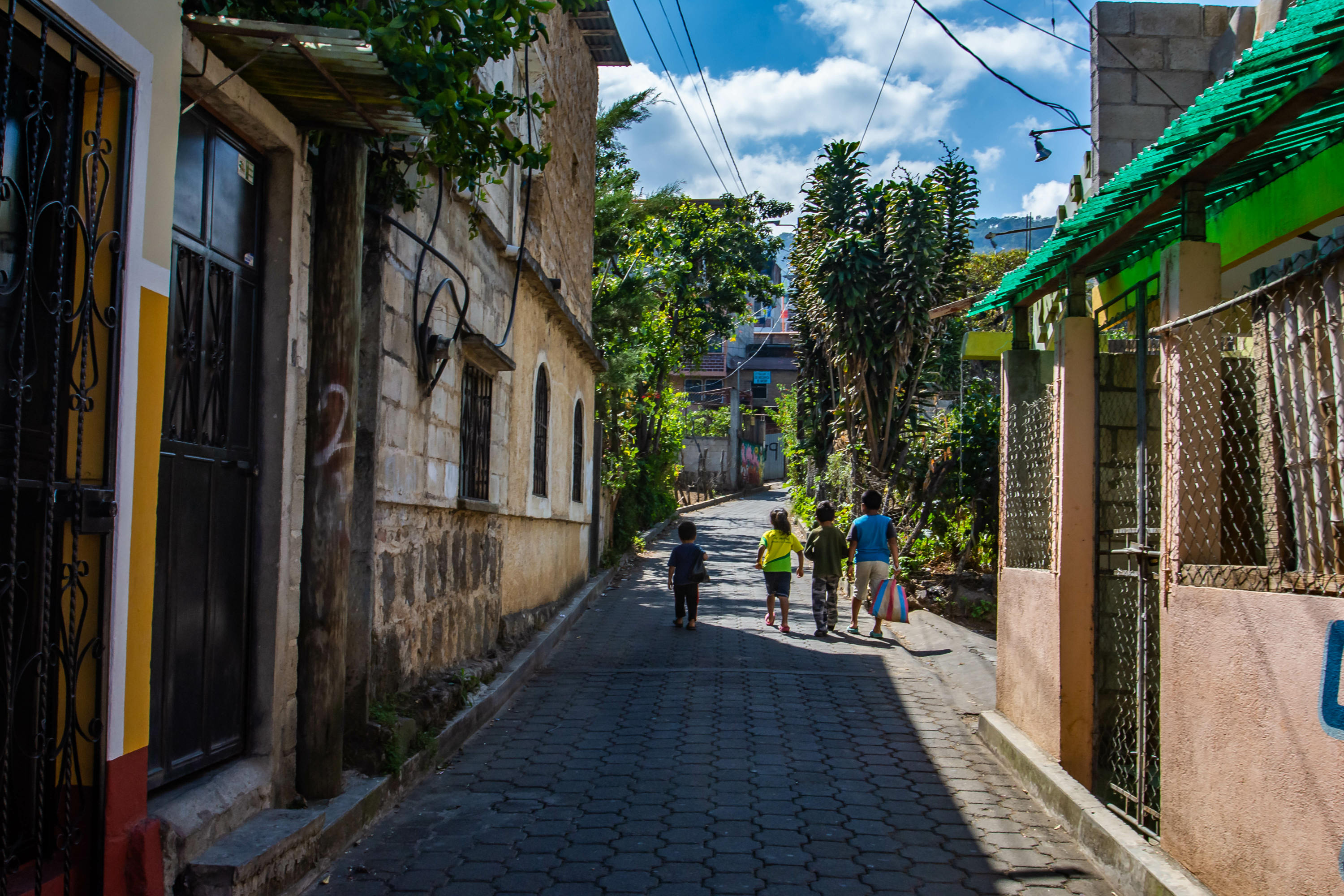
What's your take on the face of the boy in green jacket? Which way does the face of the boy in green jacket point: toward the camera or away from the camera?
away from the camera

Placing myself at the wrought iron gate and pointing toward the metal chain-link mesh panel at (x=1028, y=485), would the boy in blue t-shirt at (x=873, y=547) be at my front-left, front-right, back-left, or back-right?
front-left

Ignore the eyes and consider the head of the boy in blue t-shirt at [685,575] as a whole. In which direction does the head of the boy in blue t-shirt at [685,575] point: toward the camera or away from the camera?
away from the camera

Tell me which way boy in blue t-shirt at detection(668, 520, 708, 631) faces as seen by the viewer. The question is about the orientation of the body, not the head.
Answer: away from the camera

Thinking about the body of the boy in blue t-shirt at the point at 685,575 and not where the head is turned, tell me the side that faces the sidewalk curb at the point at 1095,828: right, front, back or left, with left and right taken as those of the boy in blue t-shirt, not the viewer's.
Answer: back

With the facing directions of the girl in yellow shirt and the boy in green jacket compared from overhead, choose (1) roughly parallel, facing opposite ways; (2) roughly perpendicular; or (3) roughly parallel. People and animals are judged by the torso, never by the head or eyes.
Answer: roughly parallel

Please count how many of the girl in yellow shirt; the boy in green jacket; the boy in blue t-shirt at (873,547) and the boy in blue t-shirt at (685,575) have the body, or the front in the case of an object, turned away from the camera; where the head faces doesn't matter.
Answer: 4

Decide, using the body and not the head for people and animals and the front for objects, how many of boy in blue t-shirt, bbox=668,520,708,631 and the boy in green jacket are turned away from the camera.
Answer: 2

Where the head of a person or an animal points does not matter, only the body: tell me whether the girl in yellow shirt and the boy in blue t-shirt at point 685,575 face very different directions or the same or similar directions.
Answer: same or similar directions

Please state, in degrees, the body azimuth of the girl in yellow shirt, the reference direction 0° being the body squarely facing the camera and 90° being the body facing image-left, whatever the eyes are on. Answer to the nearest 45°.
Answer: approximately 180°

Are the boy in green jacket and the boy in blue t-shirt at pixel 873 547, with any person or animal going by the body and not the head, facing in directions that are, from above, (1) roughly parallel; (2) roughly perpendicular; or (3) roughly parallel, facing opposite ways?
roughly parallel

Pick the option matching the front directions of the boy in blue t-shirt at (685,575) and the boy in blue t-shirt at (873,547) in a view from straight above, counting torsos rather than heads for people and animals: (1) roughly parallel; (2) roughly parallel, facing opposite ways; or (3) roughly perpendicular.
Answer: roughly parallel

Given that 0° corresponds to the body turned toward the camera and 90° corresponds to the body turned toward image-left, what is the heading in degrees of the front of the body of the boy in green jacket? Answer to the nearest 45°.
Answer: approximately 180°

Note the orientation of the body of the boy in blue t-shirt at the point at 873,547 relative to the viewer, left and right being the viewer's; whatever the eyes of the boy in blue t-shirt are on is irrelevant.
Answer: facing away from the viewer
